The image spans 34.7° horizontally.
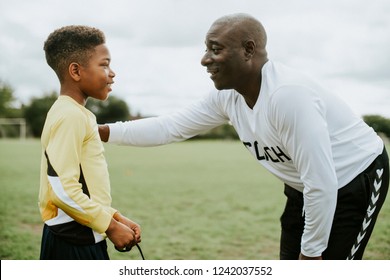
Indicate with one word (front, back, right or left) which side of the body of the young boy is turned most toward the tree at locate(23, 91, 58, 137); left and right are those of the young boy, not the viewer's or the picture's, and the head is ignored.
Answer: left

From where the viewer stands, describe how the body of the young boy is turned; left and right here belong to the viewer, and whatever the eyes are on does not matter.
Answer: facing to the right of the viewer

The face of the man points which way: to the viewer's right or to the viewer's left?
to the viewer's left

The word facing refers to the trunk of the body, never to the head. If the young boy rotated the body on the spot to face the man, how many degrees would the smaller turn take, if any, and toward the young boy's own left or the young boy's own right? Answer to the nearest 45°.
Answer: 0° — they already face them

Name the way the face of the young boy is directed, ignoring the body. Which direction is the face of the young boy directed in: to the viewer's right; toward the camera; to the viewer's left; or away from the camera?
to the viewer's right

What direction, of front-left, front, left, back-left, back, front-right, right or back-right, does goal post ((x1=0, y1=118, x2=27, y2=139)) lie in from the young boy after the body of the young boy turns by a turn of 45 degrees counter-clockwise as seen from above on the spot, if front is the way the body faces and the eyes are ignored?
front-left

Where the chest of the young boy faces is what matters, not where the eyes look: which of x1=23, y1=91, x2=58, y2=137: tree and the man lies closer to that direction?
the man

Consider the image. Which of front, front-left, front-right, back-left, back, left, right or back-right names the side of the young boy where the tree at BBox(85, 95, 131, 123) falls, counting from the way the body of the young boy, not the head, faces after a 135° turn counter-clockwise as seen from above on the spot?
front-right
